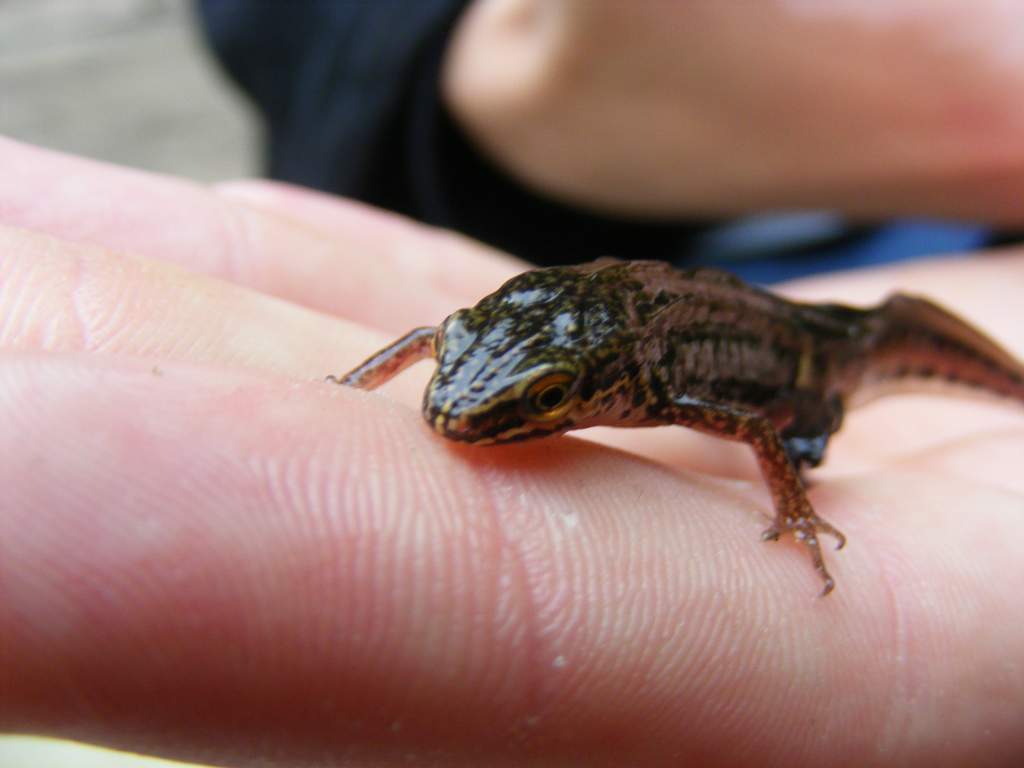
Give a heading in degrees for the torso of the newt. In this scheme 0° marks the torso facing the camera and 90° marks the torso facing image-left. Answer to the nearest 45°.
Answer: approximately 45°

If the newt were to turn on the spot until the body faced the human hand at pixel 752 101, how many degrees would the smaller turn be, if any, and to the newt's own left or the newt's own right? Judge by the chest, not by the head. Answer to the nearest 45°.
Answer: approximately 135° to the newt's own right
